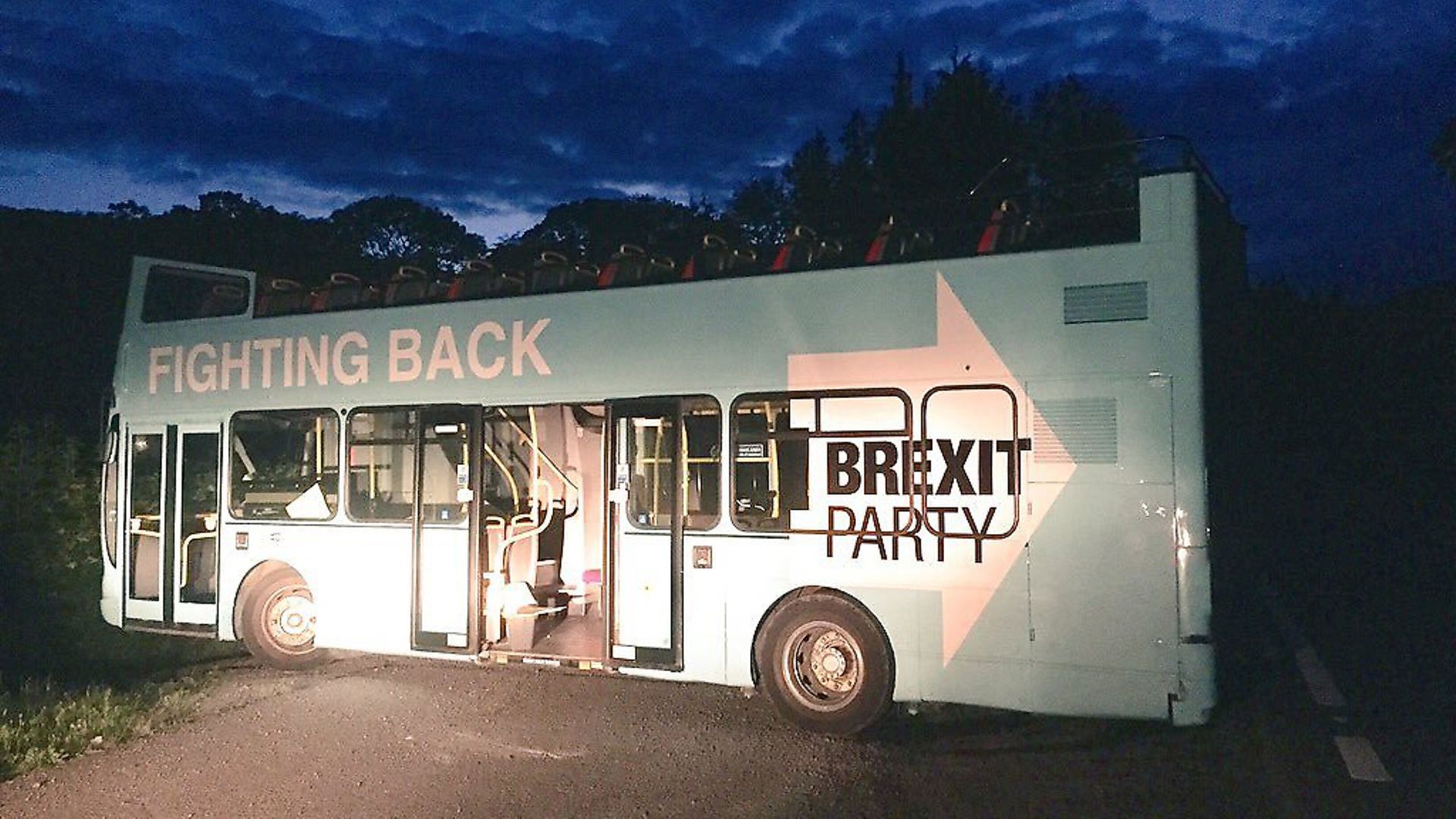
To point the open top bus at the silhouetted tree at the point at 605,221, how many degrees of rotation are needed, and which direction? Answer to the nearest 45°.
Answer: approximately 45° to its right

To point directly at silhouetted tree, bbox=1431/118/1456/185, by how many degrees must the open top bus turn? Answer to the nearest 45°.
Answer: approximately 90° to its right

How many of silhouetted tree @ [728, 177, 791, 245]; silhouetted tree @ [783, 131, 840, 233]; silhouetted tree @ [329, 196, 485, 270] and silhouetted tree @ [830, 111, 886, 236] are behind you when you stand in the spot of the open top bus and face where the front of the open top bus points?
0

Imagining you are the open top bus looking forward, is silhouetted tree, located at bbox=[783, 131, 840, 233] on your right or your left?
on your right

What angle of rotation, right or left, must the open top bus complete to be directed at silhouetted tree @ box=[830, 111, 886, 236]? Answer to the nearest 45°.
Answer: approximately 45° to its right

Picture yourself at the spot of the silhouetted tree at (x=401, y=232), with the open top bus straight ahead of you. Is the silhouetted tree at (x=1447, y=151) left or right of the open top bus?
left

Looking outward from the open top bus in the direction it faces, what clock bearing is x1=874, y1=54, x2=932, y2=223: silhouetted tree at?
The silhouetted tree is roughly at 2 o'clock from the open top bus.

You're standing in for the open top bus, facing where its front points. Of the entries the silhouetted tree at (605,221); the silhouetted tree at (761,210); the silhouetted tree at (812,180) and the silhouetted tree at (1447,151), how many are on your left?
0

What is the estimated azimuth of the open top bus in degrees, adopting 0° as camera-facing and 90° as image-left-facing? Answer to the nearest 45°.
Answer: approximately 135°

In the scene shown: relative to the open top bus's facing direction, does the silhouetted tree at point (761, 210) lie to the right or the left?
on its right

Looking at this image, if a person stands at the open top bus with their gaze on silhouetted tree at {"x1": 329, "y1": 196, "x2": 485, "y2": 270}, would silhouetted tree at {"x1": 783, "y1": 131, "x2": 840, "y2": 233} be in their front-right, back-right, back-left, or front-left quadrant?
front-right

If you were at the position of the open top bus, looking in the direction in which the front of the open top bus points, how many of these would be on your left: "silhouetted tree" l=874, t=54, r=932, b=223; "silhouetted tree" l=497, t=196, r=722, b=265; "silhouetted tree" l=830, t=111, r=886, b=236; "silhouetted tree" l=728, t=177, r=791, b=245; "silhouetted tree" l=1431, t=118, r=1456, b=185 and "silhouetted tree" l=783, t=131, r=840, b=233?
0
